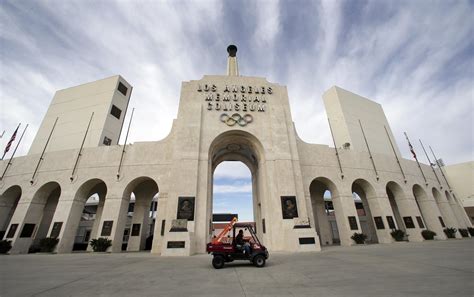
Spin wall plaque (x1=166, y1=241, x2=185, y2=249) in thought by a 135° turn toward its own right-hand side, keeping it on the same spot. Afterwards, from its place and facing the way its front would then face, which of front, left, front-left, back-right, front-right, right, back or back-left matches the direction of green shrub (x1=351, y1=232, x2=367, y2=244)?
back-right

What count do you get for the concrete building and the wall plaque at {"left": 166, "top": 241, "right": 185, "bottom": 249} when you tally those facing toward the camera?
2

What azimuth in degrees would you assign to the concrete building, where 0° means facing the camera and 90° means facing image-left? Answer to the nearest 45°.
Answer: approximately 0°

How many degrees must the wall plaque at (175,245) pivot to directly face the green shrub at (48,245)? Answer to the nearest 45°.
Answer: approximately 135° to its right

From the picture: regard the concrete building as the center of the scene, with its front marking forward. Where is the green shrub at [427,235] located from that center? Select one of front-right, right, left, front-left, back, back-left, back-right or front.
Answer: left

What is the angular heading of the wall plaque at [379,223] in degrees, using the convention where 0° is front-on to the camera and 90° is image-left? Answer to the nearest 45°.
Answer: approximately 0°

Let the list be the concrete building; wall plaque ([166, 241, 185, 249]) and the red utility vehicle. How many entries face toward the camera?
2

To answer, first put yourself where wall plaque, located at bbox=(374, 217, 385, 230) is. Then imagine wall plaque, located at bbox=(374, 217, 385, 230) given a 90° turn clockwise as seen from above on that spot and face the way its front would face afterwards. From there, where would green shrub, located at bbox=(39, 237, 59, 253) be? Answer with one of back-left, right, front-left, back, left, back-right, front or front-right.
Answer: front-left

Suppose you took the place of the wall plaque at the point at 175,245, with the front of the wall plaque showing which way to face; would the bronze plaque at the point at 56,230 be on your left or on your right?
on your right

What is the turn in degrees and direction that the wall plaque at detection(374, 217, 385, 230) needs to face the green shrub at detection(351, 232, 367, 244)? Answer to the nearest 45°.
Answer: approximately 45° to its right

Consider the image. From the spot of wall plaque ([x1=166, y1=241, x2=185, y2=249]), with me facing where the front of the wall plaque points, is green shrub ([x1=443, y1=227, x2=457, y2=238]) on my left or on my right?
on my left
